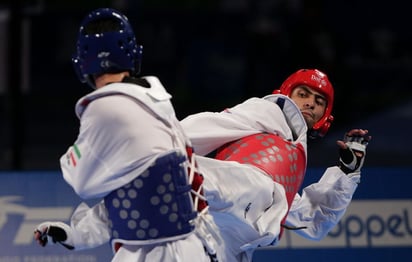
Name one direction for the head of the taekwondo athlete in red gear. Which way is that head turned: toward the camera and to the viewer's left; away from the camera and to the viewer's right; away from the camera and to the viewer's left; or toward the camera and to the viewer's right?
toward the camera and to the viewer's left

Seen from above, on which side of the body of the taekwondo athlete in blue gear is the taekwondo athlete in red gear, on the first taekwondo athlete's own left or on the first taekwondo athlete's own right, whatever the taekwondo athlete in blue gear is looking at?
on the first taekwondo athlete's own right
